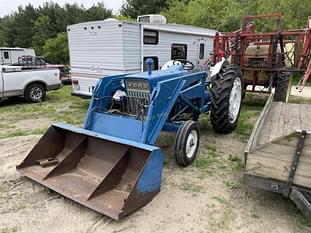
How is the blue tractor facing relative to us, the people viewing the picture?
facing the viewer and to the left of the viewer

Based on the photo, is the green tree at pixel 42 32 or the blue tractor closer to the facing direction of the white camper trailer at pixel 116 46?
the green tree

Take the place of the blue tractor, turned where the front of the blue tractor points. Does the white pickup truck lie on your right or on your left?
on your right

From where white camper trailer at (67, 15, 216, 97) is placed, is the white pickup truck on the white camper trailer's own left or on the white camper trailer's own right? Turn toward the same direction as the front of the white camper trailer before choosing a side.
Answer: on the white camper trailer's own left
